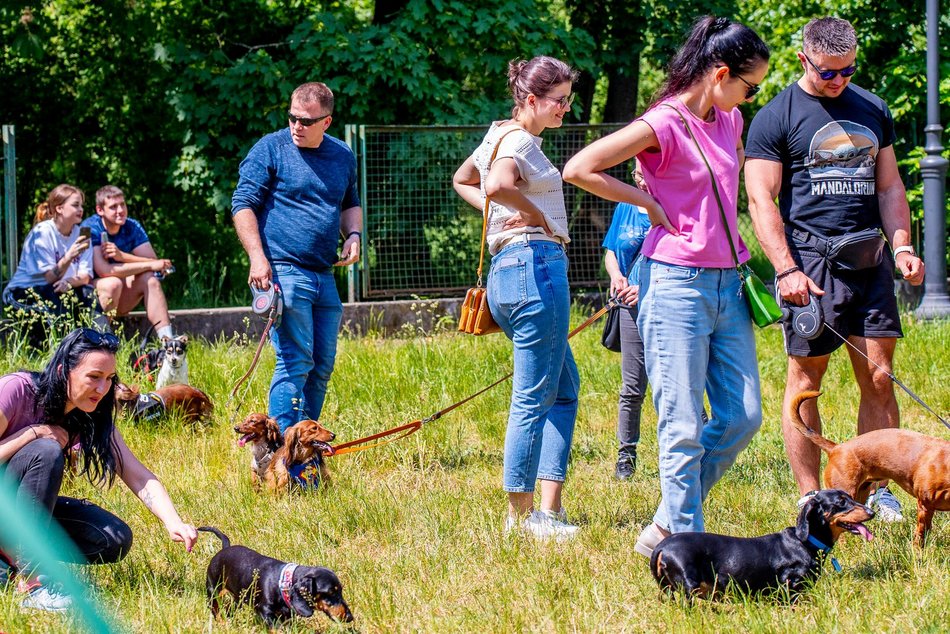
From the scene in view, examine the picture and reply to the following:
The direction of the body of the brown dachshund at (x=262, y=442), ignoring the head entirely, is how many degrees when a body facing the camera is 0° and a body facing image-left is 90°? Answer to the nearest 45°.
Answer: approximately 45°

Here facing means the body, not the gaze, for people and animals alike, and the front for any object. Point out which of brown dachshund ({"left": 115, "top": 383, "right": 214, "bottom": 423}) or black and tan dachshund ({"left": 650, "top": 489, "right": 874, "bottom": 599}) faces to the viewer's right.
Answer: the black and tan dachshund

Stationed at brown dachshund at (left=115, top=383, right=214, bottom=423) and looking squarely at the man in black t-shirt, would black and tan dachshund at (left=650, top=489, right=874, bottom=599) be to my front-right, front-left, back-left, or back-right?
front-right

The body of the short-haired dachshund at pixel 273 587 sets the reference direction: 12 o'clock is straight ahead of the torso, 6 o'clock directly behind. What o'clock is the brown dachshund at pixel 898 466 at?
The brown dachshund is roughly at 10 o'clock from the short-haired dachshund.

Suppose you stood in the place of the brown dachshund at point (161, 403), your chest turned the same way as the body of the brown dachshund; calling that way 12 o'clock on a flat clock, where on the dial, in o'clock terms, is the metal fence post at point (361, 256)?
The metal fence post is roughly at 4 o'clock from the brown dachshund.

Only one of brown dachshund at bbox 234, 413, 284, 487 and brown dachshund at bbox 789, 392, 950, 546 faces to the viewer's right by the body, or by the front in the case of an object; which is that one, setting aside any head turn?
brown dachshund at bbox 789, 392, 950, 546

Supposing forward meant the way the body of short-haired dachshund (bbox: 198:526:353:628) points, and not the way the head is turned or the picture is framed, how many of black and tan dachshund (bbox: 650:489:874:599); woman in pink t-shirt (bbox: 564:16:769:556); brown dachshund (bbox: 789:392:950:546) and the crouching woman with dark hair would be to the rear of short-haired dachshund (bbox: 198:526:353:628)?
1

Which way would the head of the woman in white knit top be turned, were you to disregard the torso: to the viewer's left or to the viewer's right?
to the viewer's right

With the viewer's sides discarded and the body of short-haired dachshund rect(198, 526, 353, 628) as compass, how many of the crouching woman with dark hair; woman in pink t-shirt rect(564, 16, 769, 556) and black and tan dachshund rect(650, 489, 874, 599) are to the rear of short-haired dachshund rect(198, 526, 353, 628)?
1

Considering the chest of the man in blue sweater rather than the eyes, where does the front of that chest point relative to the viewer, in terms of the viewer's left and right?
facing the viewer and to the right of the viewer

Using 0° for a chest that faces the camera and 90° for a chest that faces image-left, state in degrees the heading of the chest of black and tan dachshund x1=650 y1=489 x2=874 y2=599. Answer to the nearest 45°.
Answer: approximately 270°

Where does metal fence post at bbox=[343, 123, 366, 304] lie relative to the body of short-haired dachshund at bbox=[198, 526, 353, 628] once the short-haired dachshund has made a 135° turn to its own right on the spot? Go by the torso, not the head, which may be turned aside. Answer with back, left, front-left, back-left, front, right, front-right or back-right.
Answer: right

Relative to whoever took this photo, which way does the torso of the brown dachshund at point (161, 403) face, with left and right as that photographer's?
facing to the left of the viewer

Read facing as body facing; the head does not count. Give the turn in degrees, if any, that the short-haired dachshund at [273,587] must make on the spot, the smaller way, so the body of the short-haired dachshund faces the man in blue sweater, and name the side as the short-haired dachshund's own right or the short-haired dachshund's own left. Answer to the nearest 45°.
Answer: approximately 135° to the short-haired dachshund's own left

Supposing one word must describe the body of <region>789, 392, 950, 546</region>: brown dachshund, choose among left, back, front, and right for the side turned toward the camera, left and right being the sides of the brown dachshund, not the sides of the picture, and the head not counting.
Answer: right

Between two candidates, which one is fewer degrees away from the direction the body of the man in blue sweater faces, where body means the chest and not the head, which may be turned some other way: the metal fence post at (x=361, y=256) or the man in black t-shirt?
the man in black t-shirt
